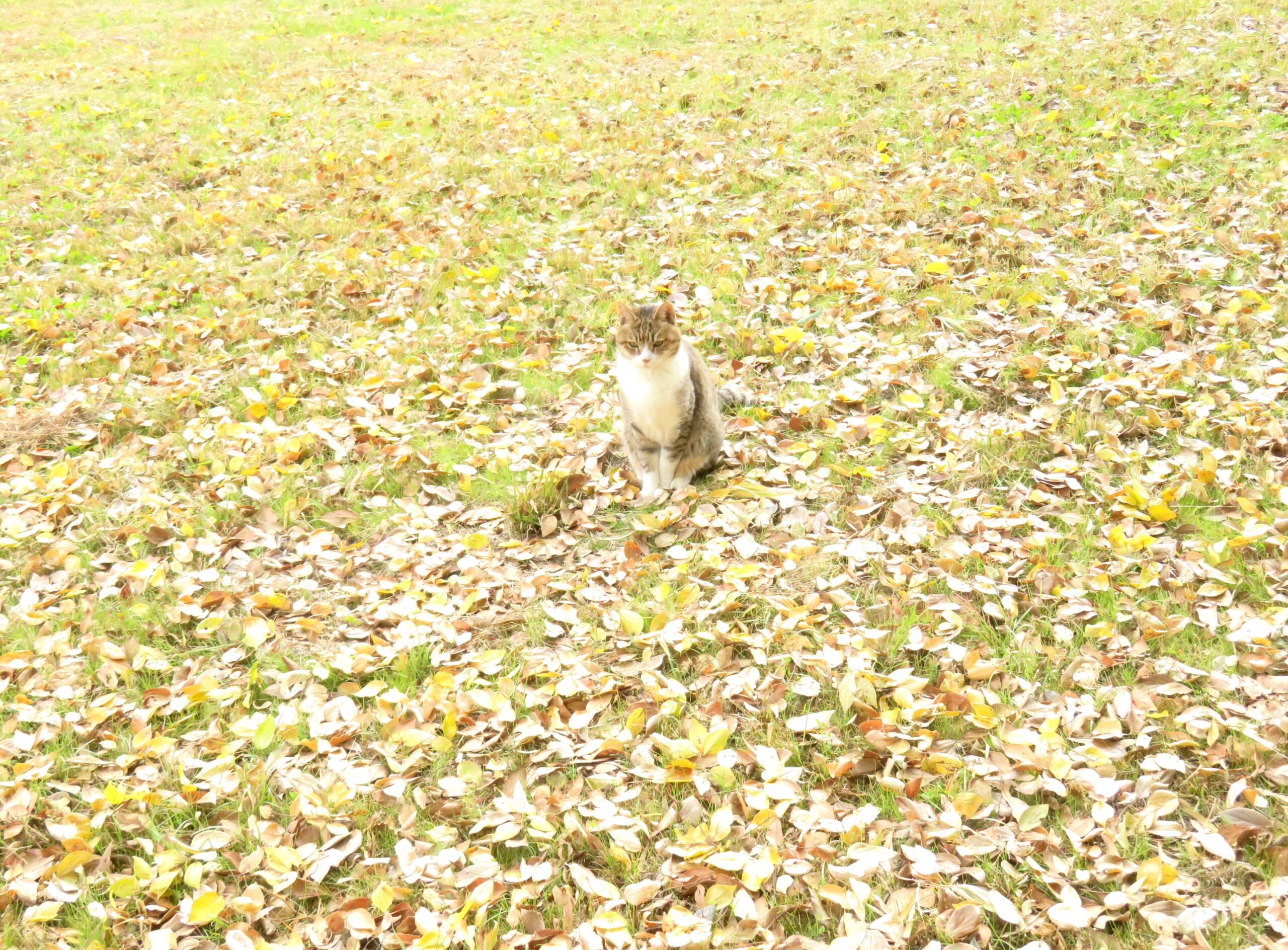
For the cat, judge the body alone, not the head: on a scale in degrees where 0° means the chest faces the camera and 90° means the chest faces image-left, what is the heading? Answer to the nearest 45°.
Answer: approximately 45°

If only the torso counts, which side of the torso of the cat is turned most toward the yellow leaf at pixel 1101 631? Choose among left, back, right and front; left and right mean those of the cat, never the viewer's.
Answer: left

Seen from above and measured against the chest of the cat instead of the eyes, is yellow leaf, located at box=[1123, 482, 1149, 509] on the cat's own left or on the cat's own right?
on the cat's own left

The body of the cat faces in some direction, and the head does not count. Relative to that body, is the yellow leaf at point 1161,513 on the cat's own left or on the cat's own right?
on the cat's own left

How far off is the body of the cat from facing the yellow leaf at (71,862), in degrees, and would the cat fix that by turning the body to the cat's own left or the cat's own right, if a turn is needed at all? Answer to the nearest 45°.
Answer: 0° — it already faces it

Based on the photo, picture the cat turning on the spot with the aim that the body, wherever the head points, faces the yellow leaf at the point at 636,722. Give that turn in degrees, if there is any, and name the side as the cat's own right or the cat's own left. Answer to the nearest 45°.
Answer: approximately 45° to the cat's own left

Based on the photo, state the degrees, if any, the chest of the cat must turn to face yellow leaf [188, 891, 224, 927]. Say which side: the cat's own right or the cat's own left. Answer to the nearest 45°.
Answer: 0° — it already faces it
